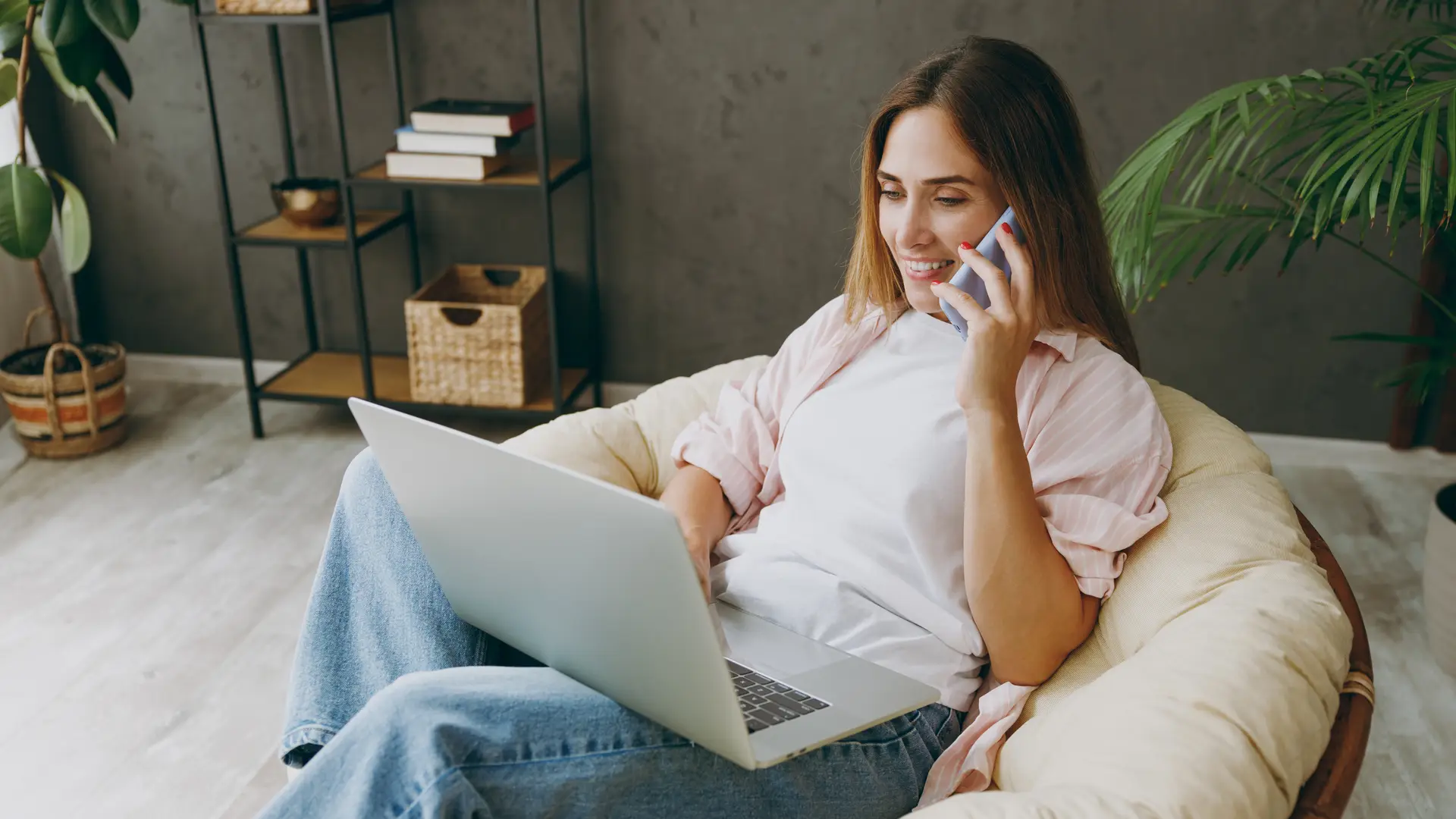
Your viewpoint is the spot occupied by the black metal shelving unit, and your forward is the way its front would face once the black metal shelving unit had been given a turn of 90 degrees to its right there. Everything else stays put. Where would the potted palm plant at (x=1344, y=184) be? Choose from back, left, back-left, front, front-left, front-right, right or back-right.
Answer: back-left

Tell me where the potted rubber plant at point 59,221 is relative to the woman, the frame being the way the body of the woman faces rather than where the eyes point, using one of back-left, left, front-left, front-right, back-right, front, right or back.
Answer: right

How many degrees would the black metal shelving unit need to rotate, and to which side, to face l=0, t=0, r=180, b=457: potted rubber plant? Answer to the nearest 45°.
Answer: approximately 90° to its right

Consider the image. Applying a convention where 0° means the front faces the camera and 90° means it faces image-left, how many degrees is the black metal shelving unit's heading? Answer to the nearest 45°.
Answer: approximately 0°

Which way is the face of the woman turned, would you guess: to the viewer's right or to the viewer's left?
to the viewer's left

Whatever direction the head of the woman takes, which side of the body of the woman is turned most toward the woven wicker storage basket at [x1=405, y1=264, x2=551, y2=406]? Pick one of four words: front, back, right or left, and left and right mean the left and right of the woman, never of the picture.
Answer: right

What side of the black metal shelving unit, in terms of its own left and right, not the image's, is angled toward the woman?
front

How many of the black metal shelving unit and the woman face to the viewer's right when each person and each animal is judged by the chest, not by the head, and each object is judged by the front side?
0
